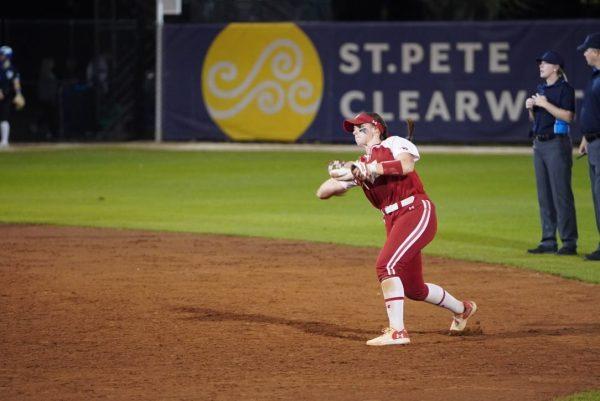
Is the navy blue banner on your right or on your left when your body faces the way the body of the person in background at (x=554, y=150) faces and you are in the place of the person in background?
on your right

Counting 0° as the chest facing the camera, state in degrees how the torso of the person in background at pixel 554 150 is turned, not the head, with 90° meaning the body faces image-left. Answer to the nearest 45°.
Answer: approximately 45°

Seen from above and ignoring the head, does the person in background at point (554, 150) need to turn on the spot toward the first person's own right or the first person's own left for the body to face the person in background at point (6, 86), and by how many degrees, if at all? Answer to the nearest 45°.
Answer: approximately 90° to the first person's own right

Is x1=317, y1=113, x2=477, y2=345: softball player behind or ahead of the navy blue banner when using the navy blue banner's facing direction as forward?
ahead

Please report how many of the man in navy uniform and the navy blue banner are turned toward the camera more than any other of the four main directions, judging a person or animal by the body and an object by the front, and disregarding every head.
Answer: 1

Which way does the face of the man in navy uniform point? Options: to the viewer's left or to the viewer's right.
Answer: to the viewer's left

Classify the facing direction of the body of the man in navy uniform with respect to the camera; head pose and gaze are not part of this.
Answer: to the viewer's left

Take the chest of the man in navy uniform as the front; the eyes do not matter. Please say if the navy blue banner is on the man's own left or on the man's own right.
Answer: on the man's own right

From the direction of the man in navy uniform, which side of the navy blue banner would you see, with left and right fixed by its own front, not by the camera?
front

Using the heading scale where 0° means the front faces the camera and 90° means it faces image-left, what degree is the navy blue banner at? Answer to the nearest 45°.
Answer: approximately 0°

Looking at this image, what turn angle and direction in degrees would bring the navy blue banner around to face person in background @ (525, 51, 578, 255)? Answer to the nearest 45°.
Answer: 0° — it already faces them

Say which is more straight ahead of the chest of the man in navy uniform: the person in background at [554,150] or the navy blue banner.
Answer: the person in background

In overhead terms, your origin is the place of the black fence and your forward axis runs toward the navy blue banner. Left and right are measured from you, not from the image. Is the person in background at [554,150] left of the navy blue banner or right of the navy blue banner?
right
